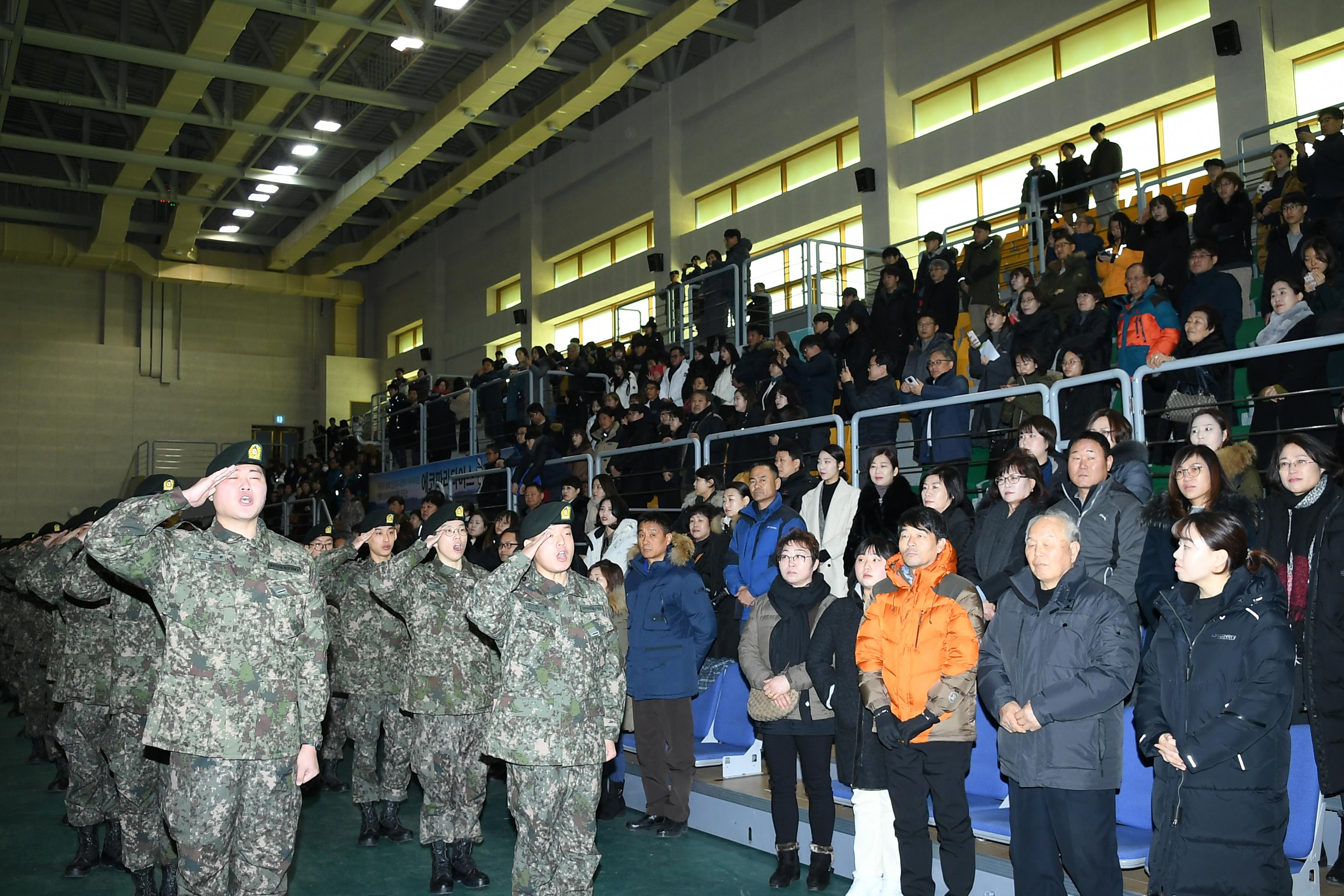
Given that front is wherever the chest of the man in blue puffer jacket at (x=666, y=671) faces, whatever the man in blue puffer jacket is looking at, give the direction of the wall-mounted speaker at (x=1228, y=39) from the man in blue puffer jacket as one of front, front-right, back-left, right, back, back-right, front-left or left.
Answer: back

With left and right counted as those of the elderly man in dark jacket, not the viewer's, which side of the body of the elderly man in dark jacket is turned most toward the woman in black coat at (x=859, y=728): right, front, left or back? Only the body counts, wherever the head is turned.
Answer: right

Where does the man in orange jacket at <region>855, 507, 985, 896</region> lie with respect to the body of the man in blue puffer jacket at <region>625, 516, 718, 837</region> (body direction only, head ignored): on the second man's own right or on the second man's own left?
on the second man's own left

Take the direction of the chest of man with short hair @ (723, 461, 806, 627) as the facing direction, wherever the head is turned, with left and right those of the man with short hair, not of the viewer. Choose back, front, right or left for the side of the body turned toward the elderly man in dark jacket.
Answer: left

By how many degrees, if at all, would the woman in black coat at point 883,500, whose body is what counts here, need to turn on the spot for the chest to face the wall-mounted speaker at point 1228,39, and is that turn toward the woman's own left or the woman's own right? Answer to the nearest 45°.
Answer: approximately 180°

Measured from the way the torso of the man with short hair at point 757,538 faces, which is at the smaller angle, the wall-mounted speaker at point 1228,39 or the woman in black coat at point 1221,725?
the woman in black coat

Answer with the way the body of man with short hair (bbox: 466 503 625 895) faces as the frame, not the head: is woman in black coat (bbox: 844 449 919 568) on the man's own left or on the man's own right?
on the man's own left

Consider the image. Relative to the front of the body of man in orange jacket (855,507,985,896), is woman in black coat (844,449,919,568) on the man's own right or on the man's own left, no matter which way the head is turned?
on the man's own right

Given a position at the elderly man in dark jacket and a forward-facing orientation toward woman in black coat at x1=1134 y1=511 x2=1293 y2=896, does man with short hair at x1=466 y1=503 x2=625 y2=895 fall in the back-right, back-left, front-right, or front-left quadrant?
back-right
